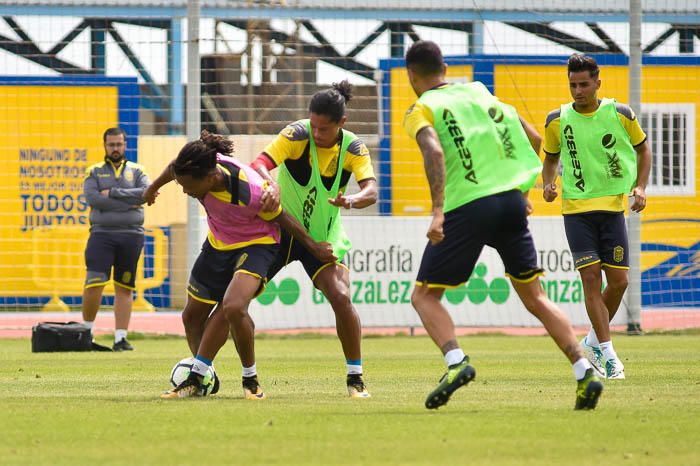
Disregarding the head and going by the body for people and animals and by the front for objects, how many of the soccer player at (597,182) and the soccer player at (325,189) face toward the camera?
2

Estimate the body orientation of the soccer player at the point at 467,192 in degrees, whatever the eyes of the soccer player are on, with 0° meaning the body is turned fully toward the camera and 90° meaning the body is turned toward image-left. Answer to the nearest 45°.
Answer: approximately 135°

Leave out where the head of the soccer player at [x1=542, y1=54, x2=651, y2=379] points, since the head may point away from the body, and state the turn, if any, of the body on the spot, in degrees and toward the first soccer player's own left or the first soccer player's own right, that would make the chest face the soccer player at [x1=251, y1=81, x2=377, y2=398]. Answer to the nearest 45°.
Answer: approximately 45° to the first soccer player's own right

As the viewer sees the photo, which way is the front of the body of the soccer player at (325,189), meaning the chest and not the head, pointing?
toward the camera

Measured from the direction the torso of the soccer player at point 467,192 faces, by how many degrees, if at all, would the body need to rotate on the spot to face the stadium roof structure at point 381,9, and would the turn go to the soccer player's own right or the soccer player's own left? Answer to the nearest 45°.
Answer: approximately 45° to the soccer player's own right

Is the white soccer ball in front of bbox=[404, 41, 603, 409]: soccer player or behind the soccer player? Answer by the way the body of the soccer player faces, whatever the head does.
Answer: in front

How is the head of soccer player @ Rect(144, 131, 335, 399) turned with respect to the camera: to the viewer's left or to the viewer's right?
to the viewer's left

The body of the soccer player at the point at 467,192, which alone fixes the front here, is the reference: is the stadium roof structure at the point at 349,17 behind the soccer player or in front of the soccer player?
in front

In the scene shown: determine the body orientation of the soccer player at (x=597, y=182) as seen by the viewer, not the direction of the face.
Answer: toward the camera

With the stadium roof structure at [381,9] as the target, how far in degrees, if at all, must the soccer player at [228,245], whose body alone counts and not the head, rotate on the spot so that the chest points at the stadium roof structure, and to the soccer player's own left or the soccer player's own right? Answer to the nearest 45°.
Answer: approximately 135° to the soccer player's own right

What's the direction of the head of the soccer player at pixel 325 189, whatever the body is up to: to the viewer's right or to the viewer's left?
to the viewer's left

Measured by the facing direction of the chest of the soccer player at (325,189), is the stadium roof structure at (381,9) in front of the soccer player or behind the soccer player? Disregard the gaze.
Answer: behind

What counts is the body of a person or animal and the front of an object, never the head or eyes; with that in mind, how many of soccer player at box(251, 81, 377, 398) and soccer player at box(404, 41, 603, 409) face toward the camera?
1

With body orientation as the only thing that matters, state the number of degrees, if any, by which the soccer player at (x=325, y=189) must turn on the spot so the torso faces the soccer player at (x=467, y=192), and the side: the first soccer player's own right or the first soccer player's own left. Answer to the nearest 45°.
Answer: approximately 45° to the first soccer player's own left
